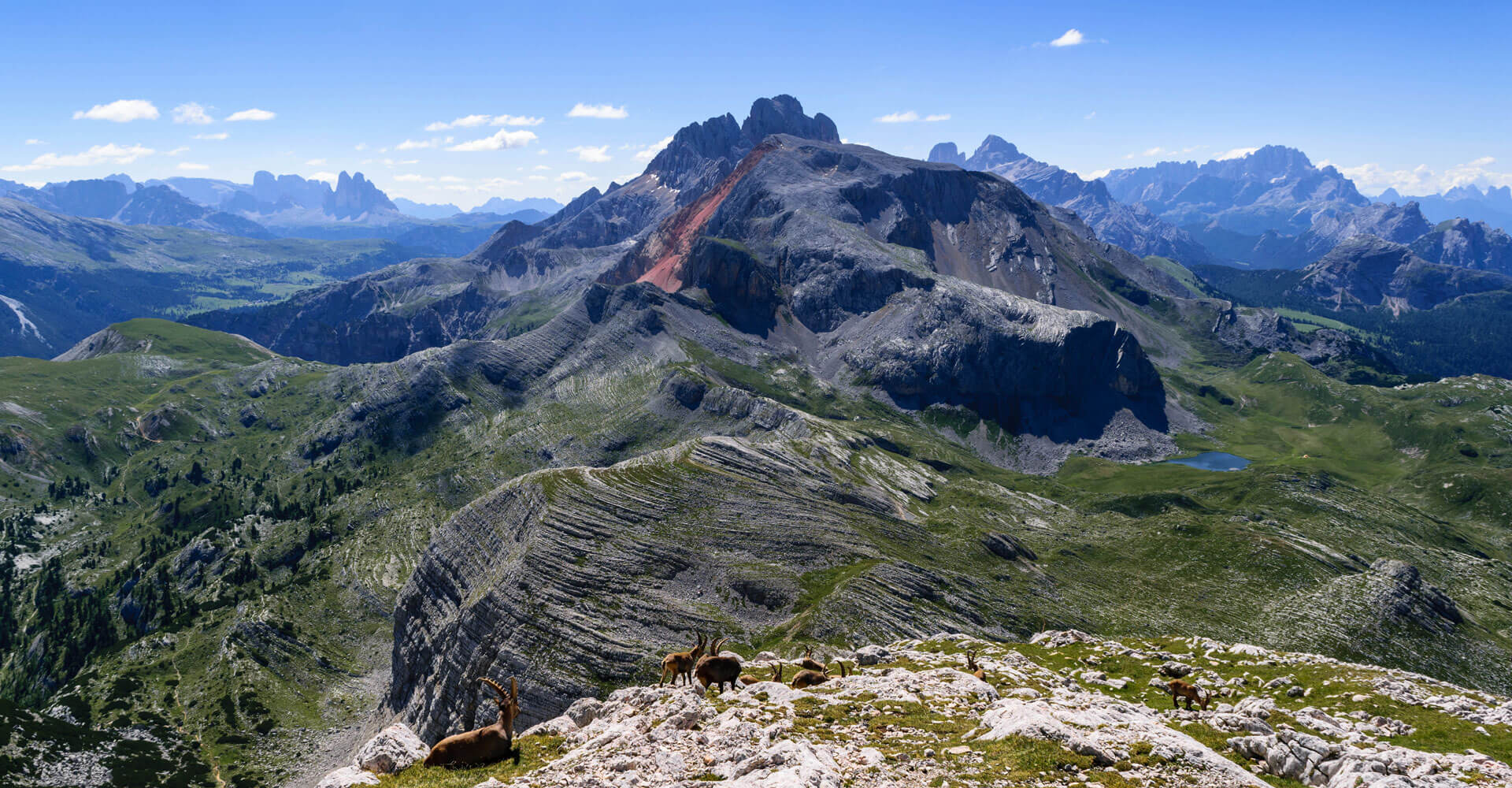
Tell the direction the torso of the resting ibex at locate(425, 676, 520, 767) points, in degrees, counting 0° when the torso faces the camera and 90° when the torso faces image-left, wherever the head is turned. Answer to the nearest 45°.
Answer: approximately 270°

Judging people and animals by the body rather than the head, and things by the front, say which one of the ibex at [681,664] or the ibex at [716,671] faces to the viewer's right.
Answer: the ibex at [681,664]

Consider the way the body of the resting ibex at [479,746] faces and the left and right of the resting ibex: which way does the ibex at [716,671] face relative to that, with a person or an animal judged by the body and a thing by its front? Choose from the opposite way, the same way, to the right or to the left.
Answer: the opposite way

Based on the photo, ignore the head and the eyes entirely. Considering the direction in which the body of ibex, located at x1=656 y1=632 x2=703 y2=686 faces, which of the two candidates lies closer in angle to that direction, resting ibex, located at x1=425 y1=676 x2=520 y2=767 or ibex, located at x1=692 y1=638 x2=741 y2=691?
the ibex

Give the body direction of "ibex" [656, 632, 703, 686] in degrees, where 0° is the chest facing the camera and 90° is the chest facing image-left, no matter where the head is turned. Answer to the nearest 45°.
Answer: approximately 270°

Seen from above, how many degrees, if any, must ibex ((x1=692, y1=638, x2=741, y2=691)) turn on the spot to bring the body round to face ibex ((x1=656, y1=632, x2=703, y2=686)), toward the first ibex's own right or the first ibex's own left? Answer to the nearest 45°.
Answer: approximately 45° to the first ibex's own right

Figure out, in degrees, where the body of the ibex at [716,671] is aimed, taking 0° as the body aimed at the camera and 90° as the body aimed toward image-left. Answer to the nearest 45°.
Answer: approximately 90°
